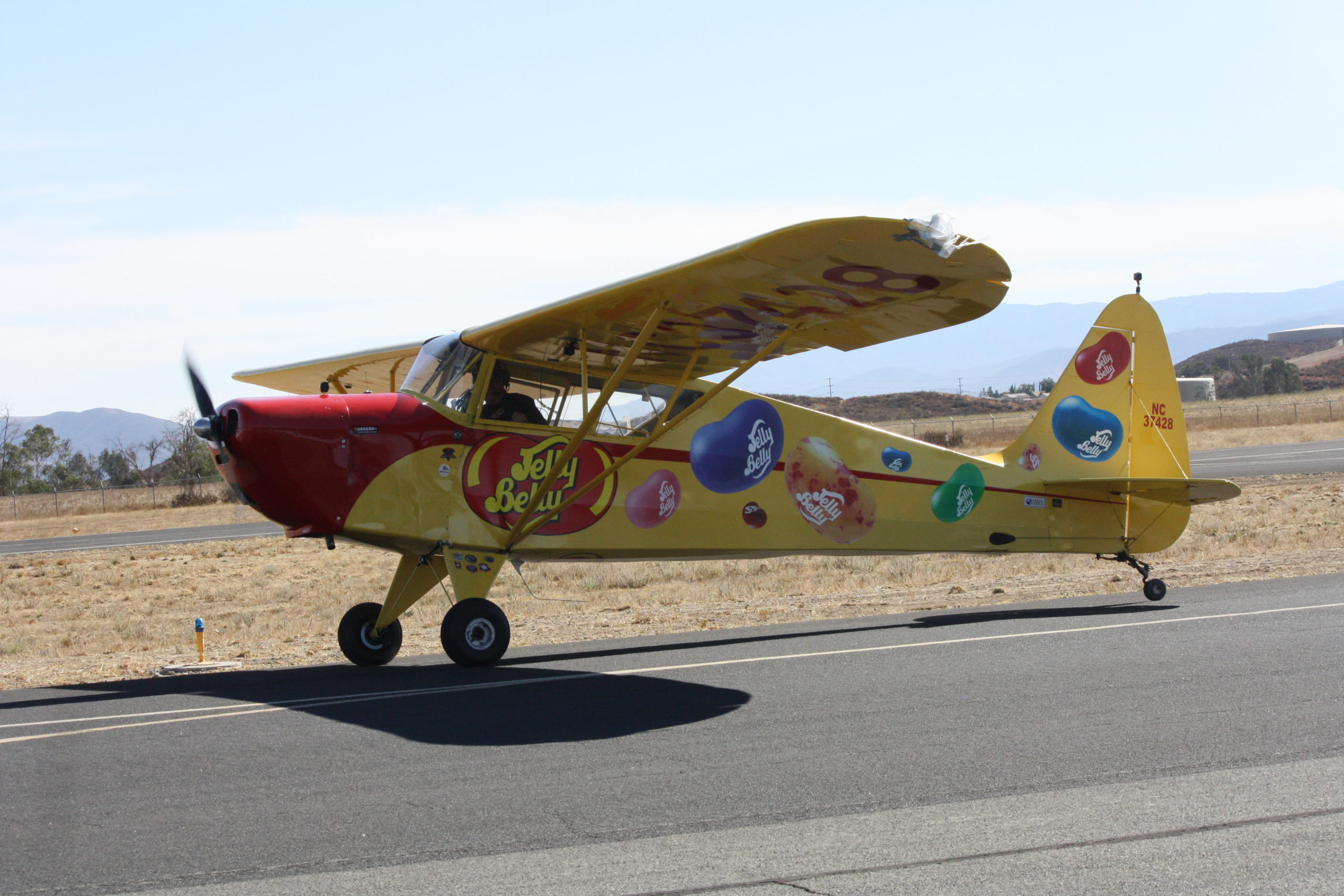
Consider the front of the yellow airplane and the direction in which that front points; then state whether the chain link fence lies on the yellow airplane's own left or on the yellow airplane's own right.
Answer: on the yellow airplane's own right

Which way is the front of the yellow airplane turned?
to the viewer's left

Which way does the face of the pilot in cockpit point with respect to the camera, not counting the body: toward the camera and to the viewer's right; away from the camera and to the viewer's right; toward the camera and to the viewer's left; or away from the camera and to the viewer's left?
toward the camera and to the viewer's left
